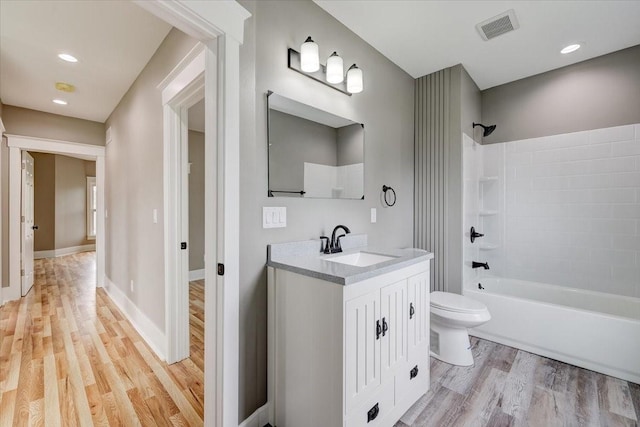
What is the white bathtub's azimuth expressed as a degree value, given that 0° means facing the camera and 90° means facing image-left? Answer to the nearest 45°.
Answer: approximately 45°

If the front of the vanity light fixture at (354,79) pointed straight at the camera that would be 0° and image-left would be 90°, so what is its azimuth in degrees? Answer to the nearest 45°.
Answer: approximately 315°

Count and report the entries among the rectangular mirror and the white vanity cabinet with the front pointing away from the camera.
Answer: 0

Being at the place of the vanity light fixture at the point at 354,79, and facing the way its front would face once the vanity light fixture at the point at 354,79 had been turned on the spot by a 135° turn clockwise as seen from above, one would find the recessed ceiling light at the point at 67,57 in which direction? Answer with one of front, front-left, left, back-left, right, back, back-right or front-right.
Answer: front

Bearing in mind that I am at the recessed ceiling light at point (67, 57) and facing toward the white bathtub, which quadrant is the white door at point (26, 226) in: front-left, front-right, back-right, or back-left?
back-left

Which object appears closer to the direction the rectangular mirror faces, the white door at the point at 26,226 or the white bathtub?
the white bathtub

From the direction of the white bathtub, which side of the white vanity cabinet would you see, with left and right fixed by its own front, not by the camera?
left

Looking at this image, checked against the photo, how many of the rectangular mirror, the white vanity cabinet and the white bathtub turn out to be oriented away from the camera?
0
